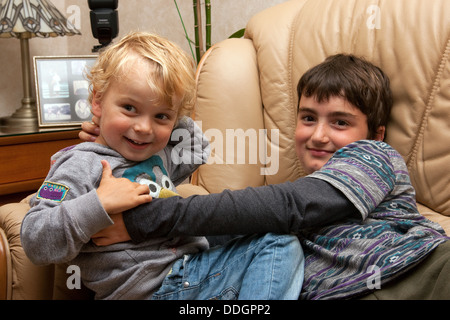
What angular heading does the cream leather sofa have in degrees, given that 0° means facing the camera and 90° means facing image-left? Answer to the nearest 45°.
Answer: approximately 45°

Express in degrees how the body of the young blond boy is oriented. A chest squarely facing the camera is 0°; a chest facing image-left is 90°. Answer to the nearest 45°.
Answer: approximately 315°

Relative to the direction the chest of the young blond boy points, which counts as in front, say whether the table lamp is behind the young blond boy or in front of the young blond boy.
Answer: behind

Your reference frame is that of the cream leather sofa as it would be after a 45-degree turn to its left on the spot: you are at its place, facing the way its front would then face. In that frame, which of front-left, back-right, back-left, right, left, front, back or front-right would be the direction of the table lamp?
back-right

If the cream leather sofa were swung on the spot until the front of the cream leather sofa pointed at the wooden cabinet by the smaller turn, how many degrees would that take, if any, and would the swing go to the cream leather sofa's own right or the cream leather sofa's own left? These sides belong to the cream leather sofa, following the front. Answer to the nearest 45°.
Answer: approximately 90° to the cream leather sofa's own right

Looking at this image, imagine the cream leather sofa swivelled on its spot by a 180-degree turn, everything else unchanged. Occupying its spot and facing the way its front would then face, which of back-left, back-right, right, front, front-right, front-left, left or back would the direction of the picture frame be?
left

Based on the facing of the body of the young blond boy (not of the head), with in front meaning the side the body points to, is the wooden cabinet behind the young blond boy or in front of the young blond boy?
behind
